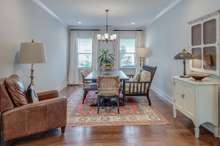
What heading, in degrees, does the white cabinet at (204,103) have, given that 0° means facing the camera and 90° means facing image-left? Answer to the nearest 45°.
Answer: approximately 45°

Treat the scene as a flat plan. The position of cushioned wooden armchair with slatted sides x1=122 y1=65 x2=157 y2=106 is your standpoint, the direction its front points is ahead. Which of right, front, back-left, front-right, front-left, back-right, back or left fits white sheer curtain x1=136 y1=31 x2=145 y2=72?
right

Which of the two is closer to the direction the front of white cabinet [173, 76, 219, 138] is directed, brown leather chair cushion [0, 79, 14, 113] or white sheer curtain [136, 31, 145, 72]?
the brown leather chair cushion

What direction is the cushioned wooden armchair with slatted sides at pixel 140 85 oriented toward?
to the viewer's left

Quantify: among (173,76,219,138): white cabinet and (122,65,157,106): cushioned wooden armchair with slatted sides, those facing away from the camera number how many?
0
